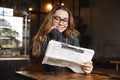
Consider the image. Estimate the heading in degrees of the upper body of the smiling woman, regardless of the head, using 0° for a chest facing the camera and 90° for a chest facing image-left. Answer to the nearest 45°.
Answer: approximately 0°
